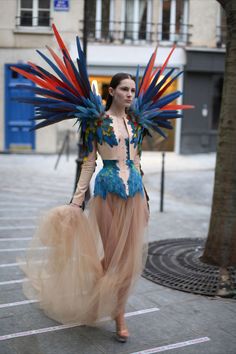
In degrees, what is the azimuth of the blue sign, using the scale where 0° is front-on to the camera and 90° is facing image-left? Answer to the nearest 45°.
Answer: approximately 0°

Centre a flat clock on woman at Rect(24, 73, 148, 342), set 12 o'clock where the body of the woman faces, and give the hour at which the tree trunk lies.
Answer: The tree trunk is roughly at 9 o'clock from the woman.

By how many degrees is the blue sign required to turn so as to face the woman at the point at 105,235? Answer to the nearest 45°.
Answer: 0° — it already faces them

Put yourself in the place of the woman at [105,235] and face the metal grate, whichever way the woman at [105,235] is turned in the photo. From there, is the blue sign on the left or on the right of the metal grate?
left

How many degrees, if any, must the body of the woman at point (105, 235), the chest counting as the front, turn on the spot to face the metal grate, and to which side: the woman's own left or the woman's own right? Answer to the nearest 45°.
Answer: approximately 90° to the woman's own left

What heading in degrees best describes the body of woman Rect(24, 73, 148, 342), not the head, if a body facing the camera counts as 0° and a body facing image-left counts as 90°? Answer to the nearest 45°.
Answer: approximately 315°

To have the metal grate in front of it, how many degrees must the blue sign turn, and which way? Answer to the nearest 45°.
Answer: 0° — it already faces it
